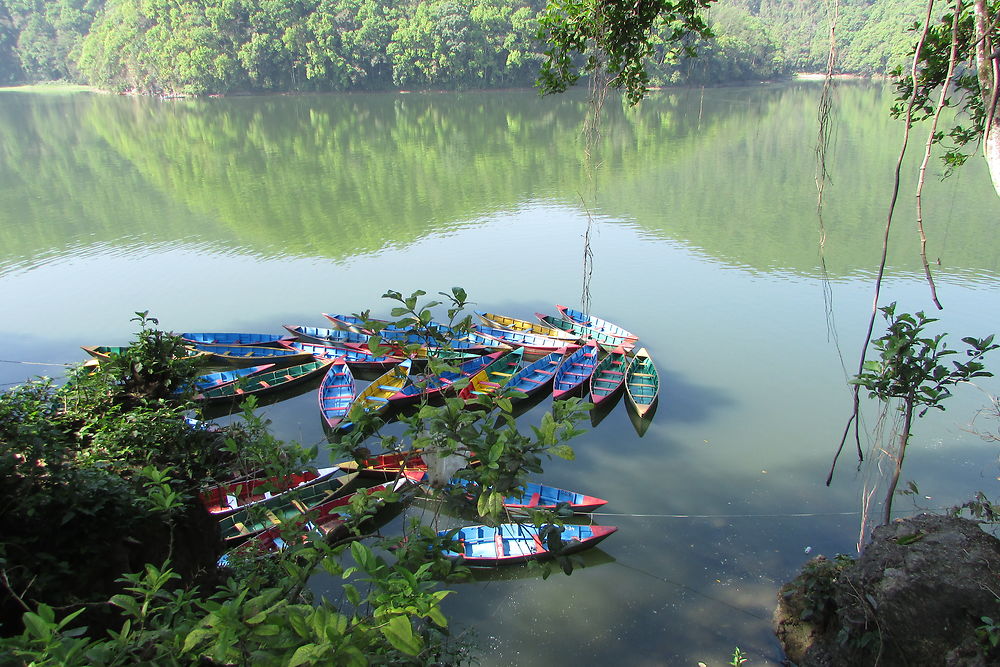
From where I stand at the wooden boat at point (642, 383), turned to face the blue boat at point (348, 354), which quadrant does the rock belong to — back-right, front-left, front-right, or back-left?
back-left

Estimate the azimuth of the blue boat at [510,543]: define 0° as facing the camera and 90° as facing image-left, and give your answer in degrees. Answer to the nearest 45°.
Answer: approximately 270°

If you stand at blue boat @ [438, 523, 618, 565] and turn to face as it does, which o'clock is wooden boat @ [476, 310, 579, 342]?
The wooden boat is roughly at 9 o'clock from the blue boat.

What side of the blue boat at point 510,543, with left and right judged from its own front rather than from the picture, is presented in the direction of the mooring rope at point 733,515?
front

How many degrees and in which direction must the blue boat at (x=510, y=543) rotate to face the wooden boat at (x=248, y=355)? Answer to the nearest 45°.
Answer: approximately 135° to its left

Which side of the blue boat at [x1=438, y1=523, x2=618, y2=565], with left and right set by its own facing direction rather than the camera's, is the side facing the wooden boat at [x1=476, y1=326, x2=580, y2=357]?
left

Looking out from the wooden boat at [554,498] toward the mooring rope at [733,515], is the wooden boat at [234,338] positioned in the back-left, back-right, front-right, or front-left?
back-left

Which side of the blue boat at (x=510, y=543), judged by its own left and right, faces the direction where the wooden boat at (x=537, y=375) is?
left

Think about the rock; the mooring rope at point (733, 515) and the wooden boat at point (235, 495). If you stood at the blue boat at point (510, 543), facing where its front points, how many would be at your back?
1

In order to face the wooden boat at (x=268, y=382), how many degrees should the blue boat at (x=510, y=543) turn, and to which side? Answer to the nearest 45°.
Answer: approximately 135° to its left

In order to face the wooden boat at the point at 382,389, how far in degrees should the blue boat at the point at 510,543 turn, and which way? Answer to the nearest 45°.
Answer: approximately 135° to its left

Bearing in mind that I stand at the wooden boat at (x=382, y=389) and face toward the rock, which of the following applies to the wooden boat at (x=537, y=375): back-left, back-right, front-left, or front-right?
front-left

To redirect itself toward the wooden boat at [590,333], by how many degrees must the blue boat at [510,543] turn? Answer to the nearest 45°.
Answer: approximately 90° to its left

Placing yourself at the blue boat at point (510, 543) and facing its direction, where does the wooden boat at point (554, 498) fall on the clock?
The wooden boat is roughly at 10 o'clock from the blue boat.
